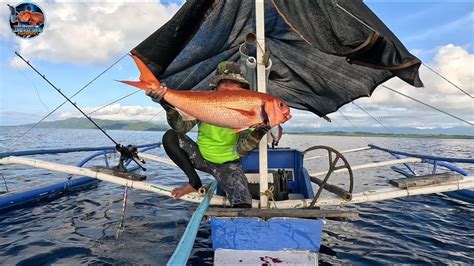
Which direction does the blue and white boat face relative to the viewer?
away from the camera

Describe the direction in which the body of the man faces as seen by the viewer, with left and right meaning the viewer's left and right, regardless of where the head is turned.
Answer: facing the viewer
